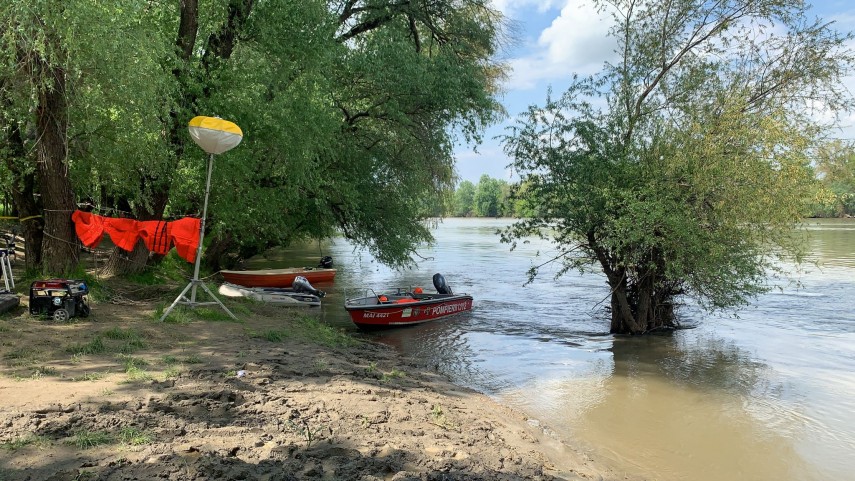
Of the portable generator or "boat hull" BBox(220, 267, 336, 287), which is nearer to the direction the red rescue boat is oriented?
the portable generator

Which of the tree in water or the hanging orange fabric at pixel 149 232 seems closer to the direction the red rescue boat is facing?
the hanging orange fabric

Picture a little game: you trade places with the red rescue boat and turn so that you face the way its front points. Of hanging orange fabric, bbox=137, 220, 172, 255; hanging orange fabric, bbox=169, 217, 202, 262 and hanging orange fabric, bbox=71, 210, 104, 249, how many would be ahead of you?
3

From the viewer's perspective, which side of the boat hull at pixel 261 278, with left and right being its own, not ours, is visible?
left

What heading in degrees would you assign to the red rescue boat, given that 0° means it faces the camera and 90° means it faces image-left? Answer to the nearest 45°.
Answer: approximately 45°

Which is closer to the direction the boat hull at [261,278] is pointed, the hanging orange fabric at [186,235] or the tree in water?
the hanging orange fabric
